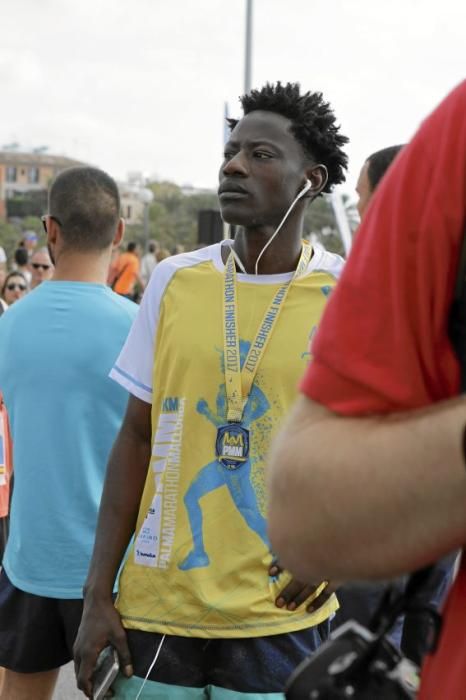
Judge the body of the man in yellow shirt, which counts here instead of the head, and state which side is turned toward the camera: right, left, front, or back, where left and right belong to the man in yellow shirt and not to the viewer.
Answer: front

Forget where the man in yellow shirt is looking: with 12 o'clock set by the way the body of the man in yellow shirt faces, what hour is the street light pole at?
The street light pole is roughly at 6 o'clock from the man in yellow shirt.

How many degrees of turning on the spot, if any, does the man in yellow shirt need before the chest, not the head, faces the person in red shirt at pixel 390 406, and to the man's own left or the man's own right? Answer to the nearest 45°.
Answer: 0° — they already face them

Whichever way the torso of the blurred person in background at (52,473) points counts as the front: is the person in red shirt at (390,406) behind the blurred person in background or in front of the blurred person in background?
behind

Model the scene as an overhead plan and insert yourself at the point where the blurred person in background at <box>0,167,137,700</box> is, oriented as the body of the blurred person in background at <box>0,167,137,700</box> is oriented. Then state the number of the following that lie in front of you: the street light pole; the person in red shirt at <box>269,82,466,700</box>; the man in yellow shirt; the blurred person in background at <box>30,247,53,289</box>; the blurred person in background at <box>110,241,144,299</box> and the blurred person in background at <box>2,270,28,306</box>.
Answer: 4

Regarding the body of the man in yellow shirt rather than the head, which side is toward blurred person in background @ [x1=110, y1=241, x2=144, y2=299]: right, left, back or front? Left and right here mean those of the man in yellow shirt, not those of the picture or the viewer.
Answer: back

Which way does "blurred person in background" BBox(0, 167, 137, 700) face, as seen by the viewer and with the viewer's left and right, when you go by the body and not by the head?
facing away from the viewer

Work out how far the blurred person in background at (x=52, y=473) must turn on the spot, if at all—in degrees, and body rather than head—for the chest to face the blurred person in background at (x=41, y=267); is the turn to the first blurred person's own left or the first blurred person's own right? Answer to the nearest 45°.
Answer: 0° — they already face them

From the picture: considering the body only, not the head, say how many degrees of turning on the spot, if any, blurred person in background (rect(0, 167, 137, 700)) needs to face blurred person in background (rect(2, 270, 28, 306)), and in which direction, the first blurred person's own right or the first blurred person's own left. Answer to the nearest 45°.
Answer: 0° — they already face them

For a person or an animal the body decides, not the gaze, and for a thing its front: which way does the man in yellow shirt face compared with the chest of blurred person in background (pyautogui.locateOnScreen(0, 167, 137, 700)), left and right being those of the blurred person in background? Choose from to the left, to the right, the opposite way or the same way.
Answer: the opposite way

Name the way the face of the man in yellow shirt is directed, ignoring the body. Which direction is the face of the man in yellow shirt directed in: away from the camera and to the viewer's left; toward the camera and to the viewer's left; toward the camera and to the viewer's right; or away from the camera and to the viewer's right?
toward the camera and to the viewer's left

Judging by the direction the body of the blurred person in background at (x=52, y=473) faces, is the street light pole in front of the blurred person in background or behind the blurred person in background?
in front

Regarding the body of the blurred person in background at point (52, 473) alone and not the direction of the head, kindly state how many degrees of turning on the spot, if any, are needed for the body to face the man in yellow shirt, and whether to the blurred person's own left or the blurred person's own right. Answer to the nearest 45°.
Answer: approximately 135° to the blurred person's own right

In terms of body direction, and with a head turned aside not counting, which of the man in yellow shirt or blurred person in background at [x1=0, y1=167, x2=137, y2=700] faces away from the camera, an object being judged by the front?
the blurred person in background

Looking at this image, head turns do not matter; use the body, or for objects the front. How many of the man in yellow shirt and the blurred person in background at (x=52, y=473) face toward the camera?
1

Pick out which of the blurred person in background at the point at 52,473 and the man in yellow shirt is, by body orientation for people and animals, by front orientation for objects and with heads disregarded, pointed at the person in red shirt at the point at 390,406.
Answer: the man in yellow shirt

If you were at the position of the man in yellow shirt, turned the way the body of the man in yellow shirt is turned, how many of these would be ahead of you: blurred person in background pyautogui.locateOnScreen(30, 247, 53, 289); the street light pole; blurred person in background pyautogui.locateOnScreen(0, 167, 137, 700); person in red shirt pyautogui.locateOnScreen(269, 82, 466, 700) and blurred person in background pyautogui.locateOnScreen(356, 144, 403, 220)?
1
